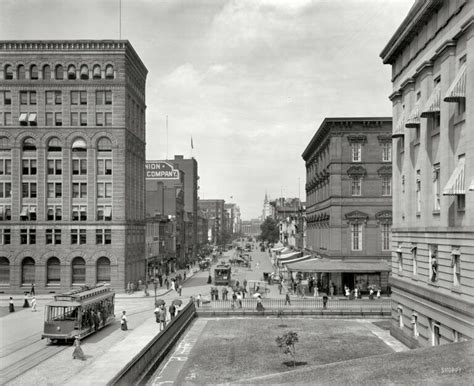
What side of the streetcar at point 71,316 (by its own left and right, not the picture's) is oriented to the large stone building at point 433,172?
left

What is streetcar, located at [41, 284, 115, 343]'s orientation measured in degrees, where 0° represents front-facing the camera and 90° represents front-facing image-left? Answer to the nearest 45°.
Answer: approximately 45°
